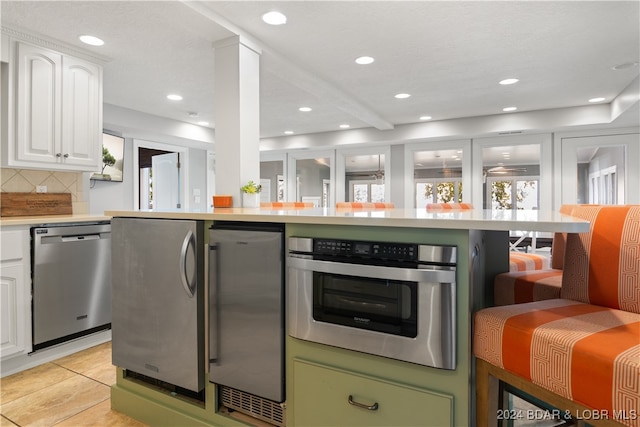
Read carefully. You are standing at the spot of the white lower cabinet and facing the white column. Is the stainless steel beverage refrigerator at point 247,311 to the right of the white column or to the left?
right

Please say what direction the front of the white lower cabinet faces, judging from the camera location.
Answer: facing the viewer and to the right of the viewer

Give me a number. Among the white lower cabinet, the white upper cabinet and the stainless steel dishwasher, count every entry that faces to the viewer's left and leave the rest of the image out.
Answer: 0

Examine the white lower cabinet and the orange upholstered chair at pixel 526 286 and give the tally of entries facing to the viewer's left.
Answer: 1

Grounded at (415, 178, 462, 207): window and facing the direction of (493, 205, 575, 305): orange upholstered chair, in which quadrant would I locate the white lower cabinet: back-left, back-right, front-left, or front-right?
front-right

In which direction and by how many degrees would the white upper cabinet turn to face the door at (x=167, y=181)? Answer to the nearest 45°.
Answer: approximately 90° to its left

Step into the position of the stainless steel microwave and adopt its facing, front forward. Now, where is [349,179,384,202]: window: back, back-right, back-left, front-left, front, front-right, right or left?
back-right

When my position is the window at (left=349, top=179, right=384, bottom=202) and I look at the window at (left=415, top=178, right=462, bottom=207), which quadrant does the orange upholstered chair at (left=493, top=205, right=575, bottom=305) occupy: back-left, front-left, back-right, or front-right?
front-right

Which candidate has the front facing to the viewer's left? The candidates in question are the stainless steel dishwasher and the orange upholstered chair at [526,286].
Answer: the orange upholstered chair

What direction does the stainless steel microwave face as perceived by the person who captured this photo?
facing the viewer and to the left of the viewer

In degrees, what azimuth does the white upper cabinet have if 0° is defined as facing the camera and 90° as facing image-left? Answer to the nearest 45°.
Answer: approximately 315°

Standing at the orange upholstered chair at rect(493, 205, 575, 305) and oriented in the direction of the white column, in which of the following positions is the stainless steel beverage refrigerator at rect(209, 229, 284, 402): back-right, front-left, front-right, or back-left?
front-left

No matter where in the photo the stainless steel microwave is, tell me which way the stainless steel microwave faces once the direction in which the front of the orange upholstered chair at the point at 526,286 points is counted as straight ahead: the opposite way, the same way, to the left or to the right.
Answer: to the left

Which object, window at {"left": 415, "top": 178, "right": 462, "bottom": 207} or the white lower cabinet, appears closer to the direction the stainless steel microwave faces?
the white lower cabinet

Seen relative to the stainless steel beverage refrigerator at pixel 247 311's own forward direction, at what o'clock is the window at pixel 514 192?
The window is roughly at 6 o'clock from the stainless steel beverage refrigerator.

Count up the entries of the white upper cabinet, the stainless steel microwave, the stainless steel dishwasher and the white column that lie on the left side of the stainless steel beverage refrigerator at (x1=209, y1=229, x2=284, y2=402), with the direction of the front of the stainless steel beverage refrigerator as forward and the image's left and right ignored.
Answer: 1
